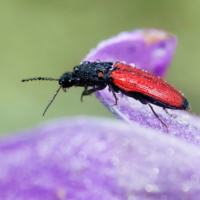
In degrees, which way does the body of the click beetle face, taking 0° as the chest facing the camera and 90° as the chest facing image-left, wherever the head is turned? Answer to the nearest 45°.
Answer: approximately 90°
